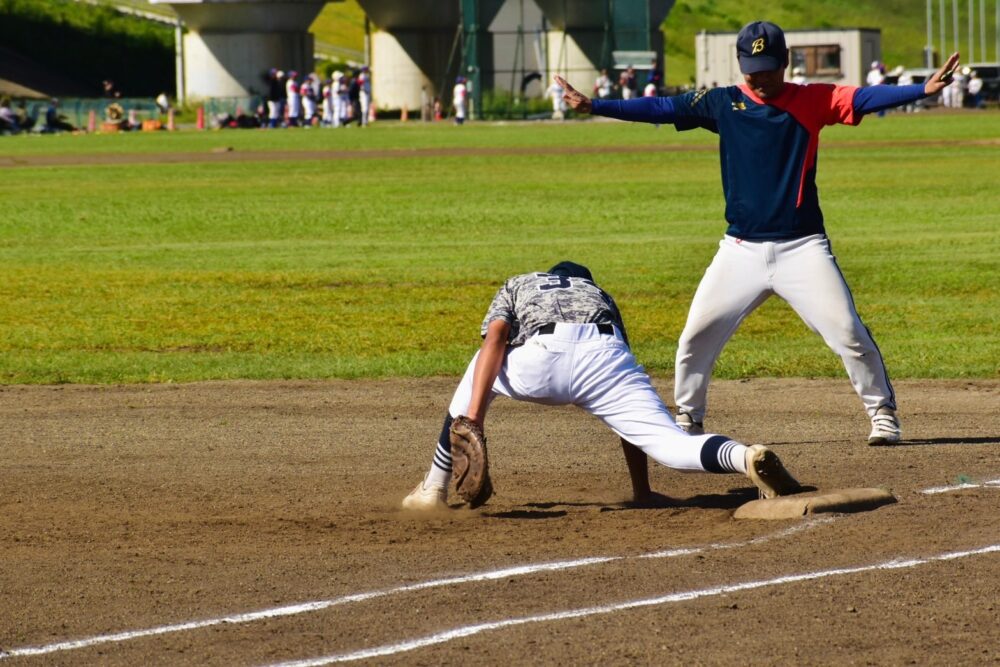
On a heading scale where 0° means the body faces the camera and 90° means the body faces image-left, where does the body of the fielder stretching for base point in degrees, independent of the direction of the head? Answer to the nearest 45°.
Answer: approximately 180°

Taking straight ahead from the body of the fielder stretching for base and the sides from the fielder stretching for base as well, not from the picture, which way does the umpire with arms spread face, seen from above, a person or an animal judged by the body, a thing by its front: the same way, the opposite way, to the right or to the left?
the opposite way

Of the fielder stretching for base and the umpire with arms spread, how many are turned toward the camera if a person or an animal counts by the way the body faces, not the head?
1

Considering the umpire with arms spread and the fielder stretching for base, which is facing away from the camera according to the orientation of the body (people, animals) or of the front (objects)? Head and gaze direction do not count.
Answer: the fielder stretching for base

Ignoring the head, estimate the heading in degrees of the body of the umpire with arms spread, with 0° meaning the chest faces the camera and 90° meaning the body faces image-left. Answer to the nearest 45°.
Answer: approximately 0°

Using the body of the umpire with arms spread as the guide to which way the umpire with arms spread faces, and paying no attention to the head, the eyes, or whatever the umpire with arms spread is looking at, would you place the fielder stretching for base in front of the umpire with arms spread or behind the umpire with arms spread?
in front
